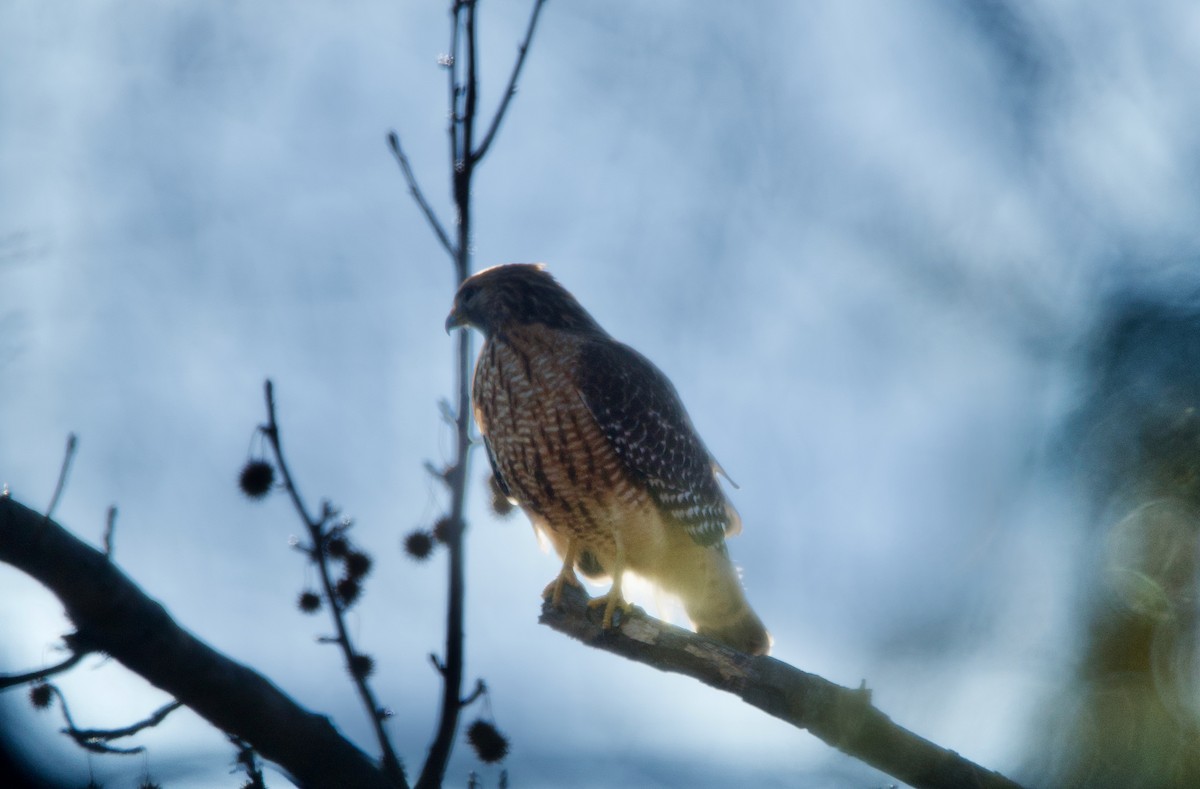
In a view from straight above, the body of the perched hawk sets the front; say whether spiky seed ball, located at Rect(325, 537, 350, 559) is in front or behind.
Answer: in front

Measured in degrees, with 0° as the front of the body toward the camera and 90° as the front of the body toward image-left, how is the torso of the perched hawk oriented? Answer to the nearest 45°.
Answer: approximately 45°

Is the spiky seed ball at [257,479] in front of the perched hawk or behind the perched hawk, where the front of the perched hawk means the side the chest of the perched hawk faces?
in front
